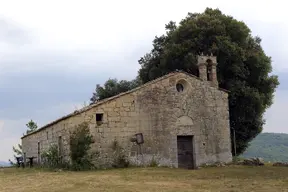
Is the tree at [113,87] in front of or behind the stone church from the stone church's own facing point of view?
behind

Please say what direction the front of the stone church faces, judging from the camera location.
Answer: facing the viewer

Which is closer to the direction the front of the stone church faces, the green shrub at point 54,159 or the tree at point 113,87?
the green shrub

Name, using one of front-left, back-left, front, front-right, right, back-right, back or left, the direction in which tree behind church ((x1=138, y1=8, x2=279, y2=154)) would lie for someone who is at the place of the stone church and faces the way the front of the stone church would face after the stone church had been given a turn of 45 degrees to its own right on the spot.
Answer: back

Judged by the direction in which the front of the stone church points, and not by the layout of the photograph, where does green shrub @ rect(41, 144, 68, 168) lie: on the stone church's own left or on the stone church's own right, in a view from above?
on the stone church's own right

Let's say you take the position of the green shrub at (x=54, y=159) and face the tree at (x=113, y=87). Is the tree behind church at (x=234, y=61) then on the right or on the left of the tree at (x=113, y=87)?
right
